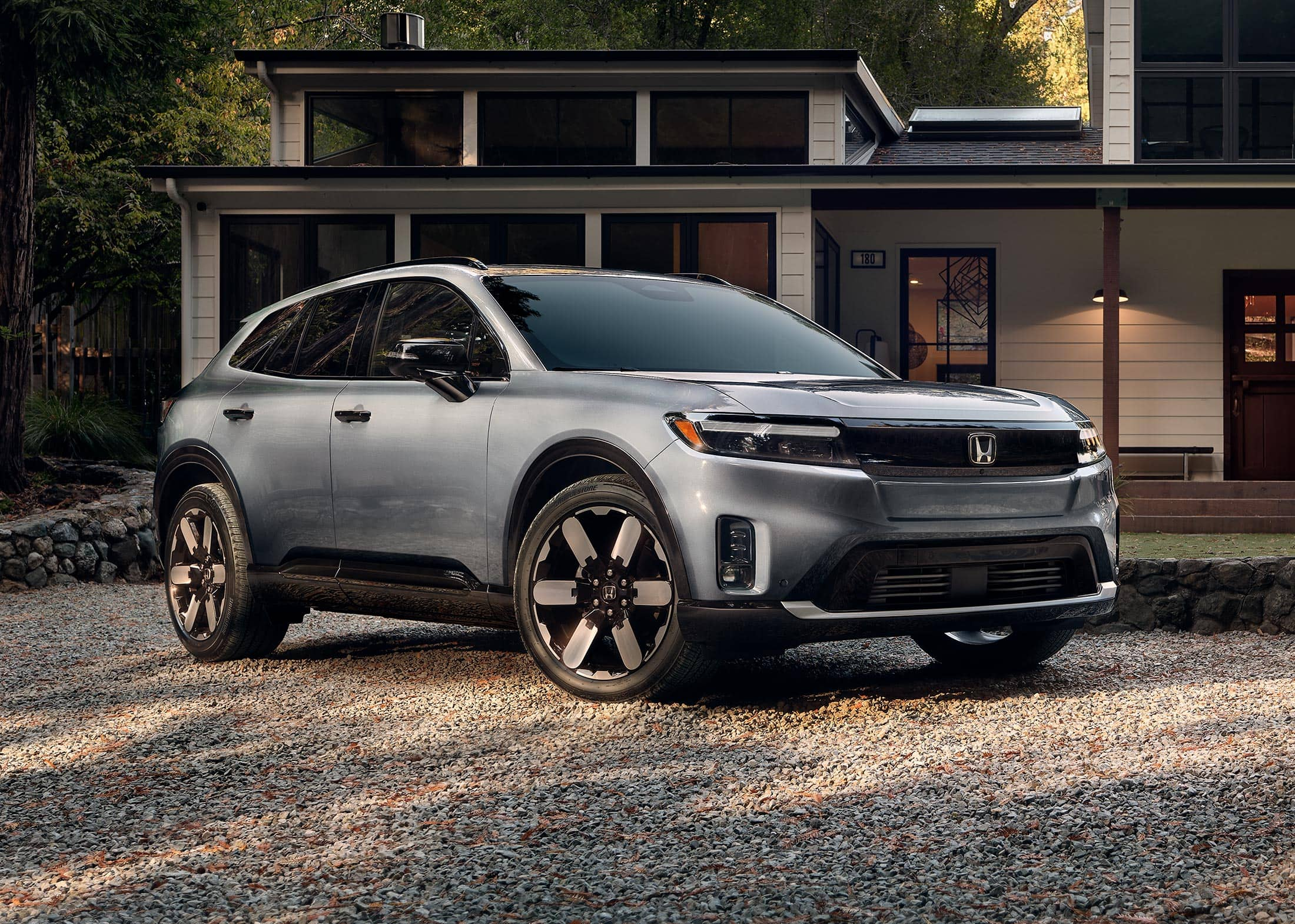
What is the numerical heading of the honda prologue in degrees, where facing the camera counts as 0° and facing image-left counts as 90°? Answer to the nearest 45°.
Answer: approximately 315°

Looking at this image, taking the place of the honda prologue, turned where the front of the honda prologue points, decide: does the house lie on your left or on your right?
on your left

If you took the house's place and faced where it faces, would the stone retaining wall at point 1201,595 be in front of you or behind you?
in front

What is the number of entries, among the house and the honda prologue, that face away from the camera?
0

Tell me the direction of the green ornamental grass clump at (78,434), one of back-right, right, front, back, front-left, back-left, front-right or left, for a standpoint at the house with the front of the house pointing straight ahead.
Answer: right

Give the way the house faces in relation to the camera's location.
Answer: facing the viewer

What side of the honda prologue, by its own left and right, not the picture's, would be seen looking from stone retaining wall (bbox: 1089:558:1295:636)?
left

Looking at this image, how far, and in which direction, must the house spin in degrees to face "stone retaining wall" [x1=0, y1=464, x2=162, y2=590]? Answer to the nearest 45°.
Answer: approximately 45° to its right
